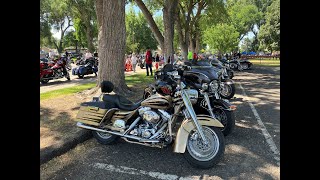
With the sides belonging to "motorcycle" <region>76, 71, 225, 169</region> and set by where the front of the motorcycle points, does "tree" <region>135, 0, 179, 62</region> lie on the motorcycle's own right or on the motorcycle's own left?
on the motorcycle's own left

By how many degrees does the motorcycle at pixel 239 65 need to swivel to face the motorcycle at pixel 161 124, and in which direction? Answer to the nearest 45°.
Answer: approximately 90° to its right

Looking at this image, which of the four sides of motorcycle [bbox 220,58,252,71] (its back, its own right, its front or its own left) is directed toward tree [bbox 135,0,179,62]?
back

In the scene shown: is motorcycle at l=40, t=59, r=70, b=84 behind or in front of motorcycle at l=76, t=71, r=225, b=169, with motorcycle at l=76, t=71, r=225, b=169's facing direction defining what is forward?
behind

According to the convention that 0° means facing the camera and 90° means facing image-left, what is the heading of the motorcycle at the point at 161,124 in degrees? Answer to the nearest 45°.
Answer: approximately 315°

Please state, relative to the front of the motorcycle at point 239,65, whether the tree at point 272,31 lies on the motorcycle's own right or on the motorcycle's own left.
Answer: on the motorcycle's own left

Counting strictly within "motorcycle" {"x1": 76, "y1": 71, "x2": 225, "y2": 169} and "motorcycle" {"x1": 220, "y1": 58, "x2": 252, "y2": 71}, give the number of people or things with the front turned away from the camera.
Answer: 0
